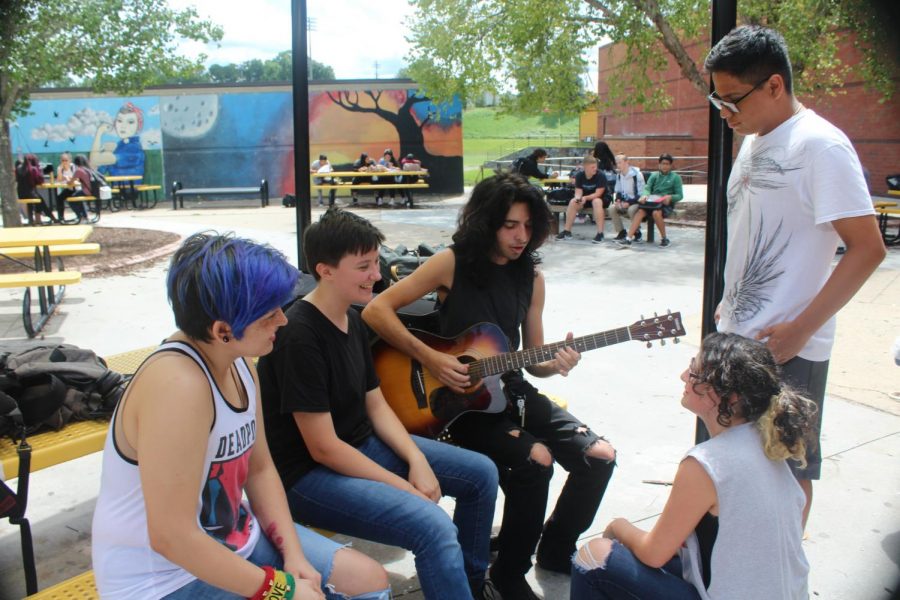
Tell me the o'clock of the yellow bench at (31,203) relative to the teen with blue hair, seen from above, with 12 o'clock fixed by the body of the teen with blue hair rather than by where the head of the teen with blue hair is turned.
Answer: The yellow bench is roughly at 7 o'clock from the teen with blue hair.

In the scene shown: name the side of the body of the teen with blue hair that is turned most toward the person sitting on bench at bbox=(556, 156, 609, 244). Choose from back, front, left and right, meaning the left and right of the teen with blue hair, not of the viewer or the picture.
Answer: left

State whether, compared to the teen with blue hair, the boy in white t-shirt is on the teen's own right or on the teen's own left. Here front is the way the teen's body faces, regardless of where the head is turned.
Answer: on the teen's own left

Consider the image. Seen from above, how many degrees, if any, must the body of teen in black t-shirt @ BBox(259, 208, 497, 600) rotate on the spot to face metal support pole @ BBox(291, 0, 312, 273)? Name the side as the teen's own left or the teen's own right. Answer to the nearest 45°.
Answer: approximately 135° to the teen's own left

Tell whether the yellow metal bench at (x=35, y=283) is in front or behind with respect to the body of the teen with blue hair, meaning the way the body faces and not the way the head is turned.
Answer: behind

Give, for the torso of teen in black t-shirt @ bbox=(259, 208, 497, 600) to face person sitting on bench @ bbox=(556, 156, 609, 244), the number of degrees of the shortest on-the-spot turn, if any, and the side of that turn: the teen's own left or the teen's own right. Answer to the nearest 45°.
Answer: approximately 135° to the teen's own left

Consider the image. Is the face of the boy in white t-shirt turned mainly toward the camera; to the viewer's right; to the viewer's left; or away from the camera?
to the viewer's left

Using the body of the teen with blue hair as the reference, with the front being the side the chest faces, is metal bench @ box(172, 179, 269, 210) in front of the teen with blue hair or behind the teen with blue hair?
behind

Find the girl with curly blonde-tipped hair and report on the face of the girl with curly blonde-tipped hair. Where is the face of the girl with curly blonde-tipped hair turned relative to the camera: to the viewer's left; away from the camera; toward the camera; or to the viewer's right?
to the viewer's left

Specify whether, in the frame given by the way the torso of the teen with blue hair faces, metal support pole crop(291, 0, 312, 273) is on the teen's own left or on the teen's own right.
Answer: on the teen's own left
